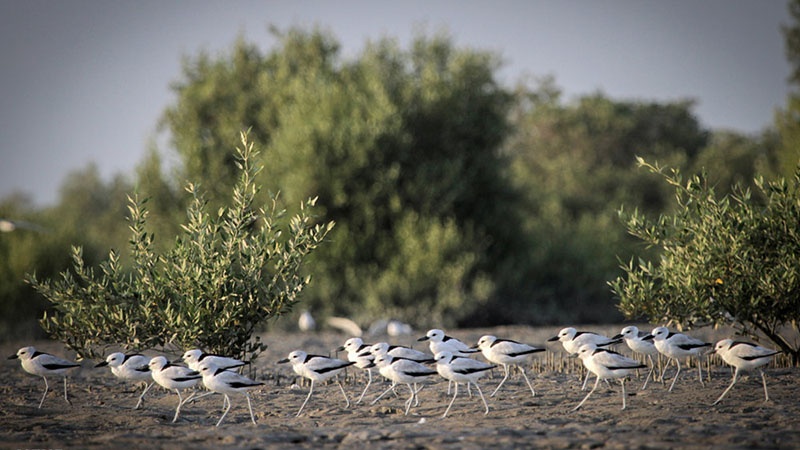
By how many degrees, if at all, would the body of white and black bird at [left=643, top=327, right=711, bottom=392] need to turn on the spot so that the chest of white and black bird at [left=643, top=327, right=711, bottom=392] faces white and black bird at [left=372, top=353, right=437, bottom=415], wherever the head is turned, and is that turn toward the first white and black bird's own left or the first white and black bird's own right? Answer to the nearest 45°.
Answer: approximately 45° to the first white and black bird's own left

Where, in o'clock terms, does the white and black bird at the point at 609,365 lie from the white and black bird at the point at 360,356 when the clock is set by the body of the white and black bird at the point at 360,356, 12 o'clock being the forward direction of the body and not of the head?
the white and black bird at the point at 609,365 is roughly at 7 o'clock from the white and black bird at the point at 360,356.

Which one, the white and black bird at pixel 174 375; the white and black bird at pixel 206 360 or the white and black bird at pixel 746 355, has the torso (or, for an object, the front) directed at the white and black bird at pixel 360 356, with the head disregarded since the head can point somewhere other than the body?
the white and black bird at pixel 746 355

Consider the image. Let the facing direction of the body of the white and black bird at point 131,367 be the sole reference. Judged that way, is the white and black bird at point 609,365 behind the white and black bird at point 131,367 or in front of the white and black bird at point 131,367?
behind

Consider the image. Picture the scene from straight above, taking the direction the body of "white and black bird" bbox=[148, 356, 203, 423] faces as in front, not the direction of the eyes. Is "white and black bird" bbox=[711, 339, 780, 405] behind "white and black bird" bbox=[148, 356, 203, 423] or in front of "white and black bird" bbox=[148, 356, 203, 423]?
behind

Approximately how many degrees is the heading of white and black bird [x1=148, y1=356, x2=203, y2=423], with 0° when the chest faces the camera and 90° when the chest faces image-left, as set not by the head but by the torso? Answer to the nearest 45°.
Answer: approximately 90°

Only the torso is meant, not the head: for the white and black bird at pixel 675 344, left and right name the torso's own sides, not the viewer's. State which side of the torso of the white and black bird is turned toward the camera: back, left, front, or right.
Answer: left

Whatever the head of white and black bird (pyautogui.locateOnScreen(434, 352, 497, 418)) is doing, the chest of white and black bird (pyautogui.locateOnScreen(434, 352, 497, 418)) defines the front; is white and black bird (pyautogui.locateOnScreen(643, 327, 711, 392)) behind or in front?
behind

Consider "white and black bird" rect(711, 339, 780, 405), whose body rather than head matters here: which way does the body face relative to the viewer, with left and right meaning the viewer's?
facing to the left of the viewer

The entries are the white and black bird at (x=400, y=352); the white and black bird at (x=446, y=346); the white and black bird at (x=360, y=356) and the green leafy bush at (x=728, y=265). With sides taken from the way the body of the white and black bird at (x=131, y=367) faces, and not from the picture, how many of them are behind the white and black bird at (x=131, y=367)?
4

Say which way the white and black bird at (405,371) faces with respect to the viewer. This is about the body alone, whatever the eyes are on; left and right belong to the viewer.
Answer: facing to the left of the viewer

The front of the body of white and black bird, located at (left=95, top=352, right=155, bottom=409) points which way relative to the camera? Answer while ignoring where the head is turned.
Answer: to the viewer's left

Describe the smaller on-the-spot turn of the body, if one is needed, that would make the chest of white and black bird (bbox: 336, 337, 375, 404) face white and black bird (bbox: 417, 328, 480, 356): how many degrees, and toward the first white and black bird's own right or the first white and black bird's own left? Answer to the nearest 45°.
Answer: approximately 180°

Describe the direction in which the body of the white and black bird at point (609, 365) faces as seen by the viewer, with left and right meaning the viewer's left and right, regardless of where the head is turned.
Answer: facing to the left of the viewer

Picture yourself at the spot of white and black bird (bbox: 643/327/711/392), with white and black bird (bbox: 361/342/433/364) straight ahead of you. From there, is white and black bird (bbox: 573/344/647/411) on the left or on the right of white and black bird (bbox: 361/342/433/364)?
left

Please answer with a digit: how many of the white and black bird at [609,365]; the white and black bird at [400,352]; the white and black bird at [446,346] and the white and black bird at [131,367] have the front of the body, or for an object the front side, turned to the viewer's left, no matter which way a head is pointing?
4
